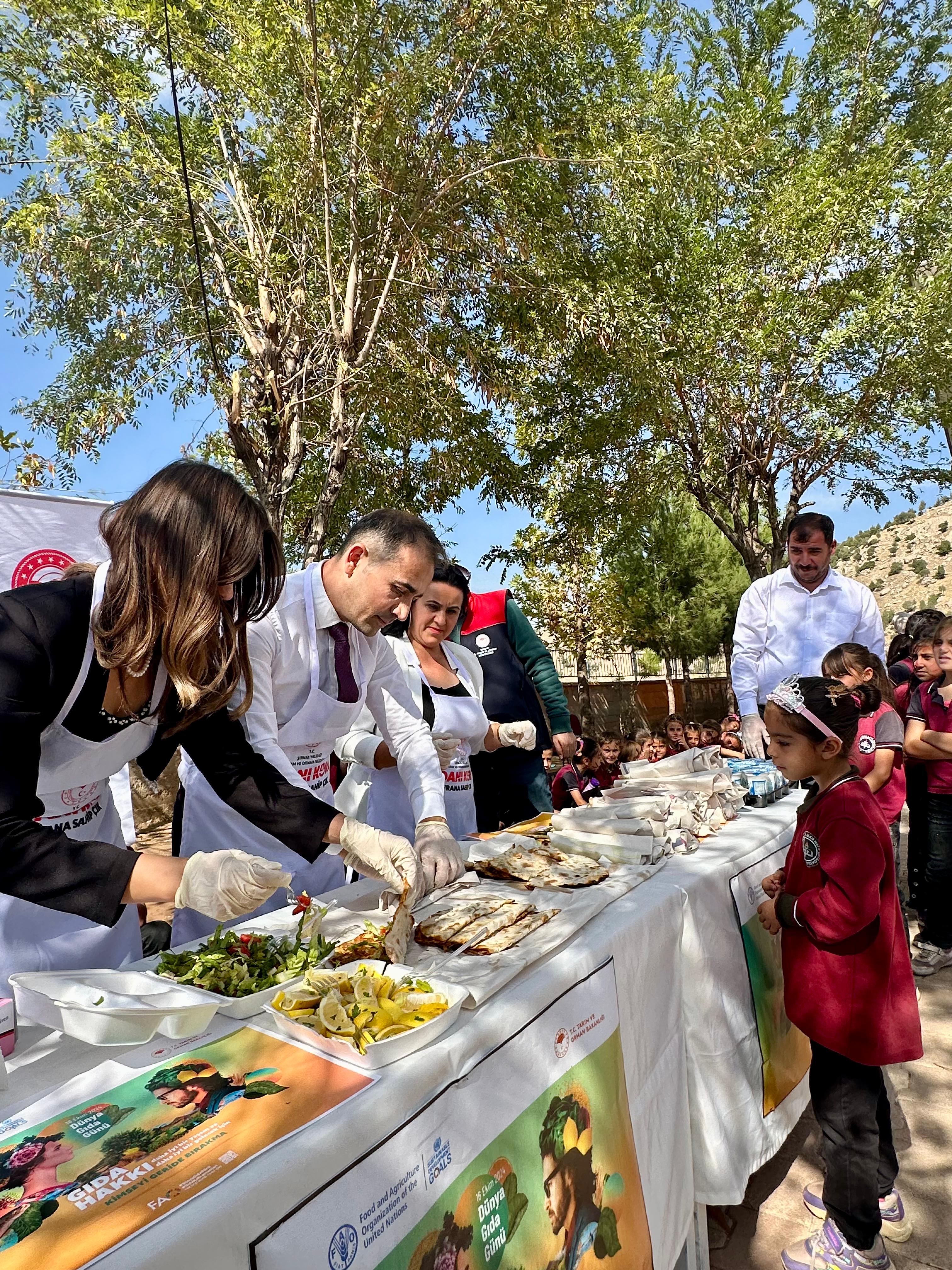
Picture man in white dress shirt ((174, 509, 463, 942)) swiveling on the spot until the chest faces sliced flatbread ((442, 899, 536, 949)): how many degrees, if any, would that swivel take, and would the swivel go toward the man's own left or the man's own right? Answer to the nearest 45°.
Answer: approximately 45° to the man's own right

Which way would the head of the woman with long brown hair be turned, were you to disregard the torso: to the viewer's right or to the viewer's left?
to the viewer's right

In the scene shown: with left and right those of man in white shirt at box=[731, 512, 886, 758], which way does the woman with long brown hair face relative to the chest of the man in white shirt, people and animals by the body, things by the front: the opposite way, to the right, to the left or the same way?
to the left

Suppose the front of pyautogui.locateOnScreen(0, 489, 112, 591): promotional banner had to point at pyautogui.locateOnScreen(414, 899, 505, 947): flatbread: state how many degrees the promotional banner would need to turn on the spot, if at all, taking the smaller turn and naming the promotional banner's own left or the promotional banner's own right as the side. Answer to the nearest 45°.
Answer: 0° — it already faces it

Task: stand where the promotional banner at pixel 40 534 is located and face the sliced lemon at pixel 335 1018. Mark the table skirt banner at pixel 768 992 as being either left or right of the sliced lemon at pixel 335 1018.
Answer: left

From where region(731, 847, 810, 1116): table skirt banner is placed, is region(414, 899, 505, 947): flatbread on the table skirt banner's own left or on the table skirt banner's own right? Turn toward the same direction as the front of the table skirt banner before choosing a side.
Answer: on the table skirt banner's own right

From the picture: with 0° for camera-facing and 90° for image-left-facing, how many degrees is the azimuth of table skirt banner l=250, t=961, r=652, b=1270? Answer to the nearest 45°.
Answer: approximately 315°

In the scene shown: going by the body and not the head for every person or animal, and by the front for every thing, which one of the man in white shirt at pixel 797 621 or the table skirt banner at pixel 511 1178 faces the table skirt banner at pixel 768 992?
the man in white shirt

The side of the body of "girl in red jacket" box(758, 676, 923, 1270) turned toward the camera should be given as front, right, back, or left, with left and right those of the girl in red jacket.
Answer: left

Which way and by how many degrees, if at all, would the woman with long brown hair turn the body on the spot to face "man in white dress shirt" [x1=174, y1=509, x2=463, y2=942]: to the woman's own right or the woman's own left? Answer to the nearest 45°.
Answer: approximately 90° to the woman's own left
